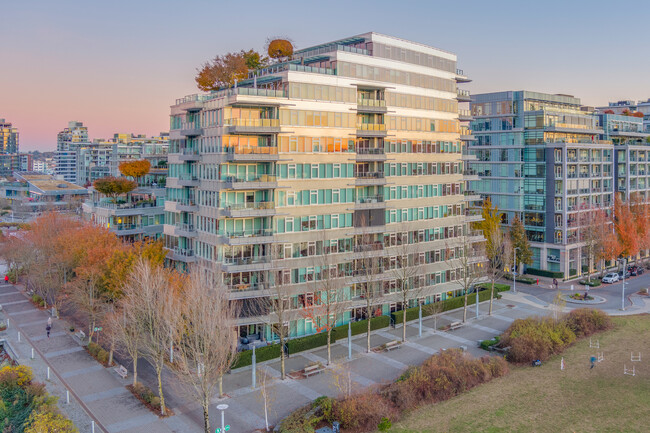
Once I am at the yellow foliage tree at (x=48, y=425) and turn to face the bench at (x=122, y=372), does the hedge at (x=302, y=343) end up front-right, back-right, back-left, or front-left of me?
front-right

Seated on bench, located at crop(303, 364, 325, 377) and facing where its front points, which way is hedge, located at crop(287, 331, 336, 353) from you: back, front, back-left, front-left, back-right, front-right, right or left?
back-left

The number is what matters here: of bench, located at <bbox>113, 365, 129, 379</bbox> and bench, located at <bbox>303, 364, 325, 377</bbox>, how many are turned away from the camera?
0

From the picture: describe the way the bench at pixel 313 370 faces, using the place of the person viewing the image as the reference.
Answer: facing the viewer and to the right of the viewer

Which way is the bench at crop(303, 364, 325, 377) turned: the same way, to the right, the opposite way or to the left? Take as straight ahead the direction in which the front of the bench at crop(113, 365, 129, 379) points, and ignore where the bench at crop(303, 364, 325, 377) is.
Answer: to the left

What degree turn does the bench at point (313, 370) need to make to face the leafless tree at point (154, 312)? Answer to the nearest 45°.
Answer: approximately 90° to its right

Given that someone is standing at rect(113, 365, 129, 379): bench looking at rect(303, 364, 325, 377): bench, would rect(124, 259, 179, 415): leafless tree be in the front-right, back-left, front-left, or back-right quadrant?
front-right

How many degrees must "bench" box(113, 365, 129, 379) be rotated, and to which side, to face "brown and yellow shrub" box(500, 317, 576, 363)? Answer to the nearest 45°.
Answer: approximately 135° to its left

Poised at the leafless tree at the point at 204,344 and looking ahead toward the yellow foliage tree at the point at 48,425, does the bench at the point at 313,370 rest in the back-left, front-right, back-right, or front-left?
back-right

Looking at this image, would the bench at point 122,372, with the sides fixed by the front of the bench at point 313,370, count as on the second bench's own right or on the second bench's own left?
on the second bench's own right

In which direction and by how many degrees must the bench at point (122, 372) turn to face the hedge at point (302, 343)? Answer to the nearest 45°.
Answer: approximately 135° to its left

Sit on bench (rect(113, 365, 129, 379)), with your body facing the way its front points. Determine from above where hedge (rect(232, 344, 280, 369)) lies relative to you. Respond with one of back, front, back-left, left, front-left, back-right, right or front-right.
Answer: back-left

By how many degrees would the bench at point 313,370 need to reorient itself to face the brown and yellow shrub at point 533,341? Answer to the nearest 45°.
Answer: approximately 45° to its left

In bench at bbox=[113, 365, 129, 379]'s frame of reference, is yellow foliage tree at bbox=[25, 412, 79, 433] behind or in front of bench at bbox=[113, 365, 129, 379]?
in front

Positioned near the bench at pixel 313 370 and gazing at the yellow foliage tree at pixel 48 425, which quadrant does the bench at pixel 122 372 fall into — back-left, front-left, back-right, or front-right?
front-right

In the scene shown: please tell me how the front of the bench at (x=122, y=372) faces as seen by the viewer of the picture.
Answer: facing the viewer and to the left of the viewer
